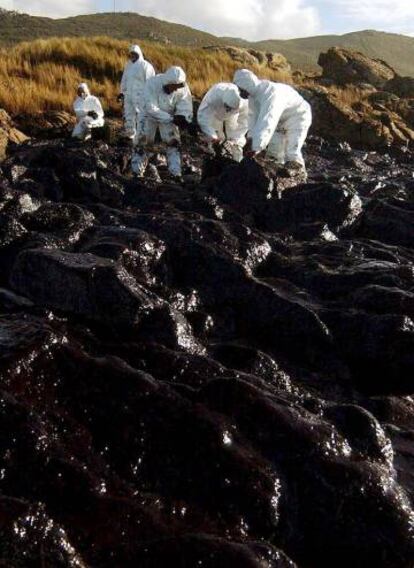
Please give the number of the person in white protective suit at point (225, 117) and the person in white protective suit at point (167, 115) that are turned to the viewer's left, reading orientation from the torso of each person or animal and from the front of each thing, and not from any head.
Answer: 0

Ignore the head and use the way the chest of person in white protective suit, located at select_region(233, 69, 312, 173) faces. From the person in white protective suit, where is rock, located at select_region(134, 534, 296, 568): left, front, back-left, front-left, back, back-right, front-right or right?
left

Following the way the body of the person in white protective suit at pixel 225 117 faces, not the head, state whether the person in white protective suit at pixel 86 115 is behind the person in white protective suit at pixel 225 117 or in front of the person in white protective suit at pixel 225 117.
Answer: behind

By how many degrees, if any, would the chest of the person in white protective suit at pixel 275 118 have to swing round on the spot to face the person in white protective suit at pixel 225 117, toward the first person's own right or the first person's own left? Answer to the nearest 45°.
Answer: approximately 45° to the first person's own right

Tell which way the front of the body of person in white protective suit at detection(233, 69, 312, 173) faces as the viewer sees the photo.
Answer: to the viewer's left

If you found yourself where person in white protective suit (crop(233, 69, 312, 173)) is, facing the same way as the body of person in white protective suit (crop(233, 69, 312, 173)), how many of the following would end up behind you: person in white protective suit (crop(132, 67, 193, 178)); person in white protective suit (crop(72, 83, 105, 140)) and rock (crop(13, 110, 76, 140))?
0

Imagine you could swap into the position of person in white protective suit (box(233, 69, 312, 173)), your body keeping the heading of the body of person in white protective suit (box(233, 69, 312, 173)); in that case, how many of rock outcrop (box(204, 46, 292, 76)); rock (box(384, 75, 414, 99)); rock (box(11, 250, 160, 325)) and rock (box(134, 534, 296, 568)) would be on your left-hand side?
2

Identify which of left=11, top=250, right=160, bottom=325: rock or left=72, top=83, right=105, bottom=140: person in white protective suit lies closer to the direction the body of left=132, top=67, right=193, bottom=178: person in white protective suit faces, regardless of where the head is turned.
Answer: the rock

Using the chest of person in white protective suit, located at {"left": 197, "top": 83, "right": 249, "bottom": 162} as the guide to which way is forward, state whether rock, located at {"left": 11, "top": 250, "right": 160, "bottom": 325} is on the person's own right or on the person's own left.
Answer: on the person's own right

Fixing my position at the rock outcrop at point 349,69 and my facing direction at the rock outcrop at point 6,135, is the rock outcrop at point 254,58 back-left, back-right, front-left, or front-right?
front-right

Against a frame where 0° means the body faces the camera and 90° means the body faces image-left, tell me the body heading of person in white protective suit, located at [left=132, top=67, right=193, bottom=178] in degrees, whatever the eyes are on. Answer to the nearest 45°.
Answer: approximately 315°

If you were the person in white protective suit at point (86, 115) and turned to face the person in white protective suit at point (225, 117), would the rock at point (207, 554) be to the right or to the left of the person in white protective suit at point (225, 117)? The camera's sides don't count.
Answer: right
